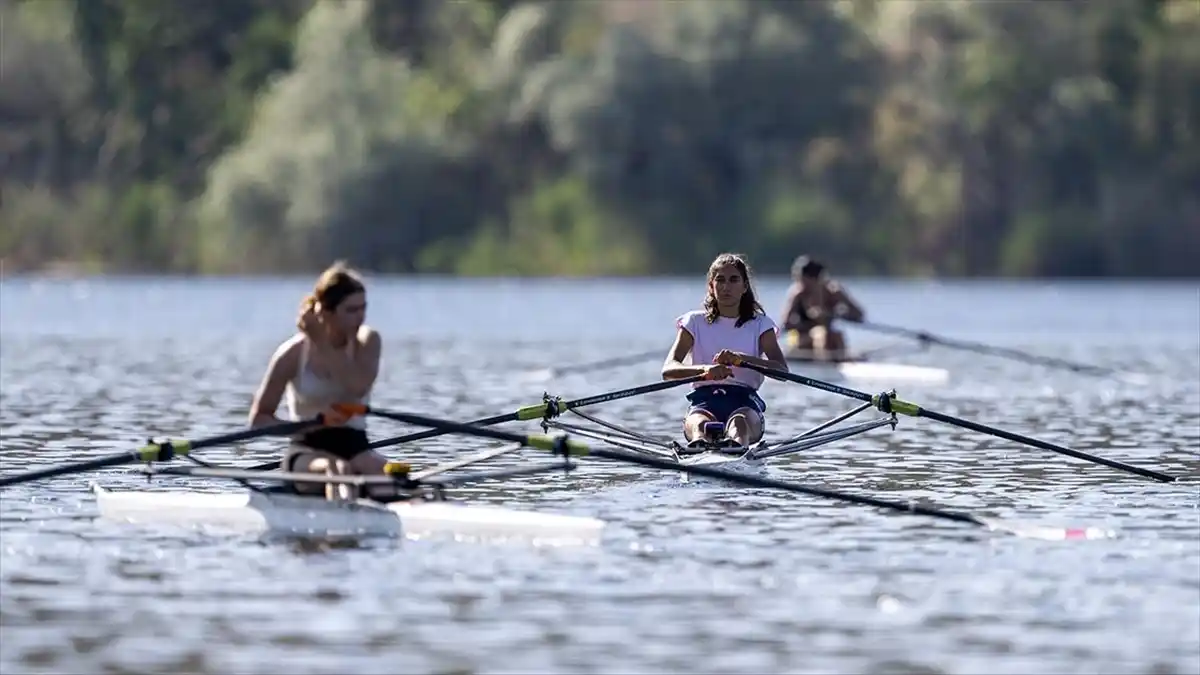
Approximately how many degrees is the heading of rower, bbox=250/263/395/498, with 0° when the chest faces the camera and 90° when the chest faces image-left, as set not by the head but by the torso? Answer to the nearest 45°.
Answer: approximately 315°

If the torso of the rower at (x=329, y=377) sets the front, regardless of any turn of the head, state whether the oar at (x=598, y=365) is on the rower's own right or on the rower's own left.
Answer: on the rower's own left
